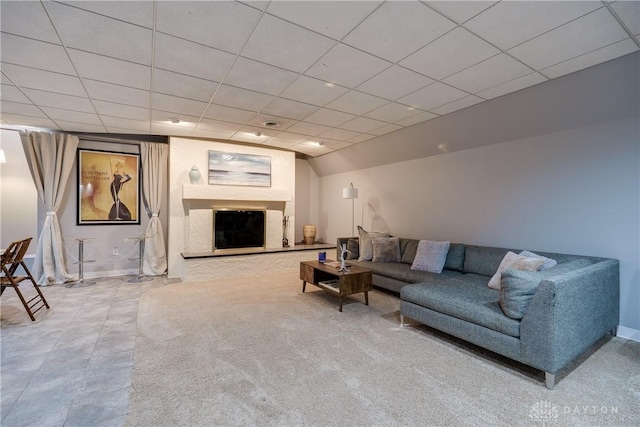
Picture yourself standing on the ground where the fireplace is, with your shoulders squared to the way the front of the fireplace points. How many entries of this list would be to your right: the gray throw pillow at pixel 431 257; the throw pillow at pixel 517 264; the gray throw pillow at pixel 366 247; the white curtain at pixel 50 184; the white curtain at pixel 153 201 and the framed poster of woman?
3

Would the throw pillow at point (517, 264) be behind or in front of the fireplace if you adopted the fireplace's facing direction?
in front

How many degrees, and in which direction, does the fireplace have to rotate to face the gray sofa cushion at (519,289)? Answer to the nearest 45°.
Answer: approximately 45° to its left

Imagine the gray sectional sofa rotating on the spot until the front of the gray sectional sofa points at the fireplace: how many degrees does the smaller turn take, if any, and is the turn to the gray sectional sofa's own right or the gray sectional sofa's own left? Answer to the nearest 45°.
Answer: approximately 45° to the gray sectional sofa's own right

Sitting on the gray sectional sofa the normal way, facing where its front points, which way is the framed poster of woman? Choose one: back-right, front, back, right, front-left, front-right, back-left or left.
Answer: front-right

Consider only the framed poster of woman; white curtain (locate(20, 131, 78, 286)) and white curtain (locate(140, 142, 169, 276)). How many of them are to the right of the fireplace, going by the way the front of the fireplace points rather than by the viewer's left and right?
3

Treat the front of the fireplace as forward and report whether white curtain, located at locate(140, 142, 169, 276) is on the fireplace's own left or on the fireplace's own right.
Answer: on the fireplace's own right

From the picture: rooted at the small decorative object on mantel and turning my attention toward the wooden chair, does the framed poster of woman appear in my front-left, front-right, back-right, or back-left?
front-right

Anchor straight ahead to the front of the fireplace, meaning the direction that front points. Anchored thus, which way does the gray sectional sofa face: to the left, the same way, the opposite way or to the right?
to the right

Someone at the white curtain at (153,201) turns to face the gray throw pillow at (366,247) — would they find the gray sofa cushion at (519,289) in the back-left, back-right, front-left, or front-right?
front-right

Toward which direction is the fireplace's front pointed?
toward the camera

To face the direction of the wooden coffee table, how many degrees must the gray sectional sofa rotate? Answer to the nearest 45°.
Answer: approximately 45° to its right
